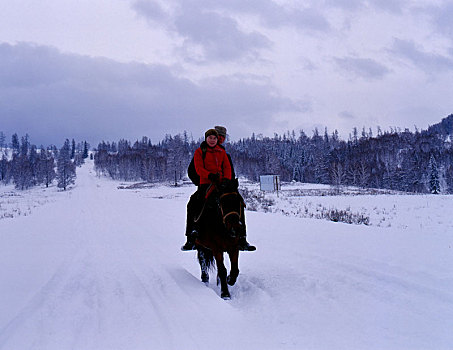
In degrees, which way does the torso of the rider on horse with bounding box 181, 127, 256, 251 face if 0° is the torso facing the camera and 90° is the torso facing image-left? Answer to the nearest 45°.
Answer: approximately 0°
